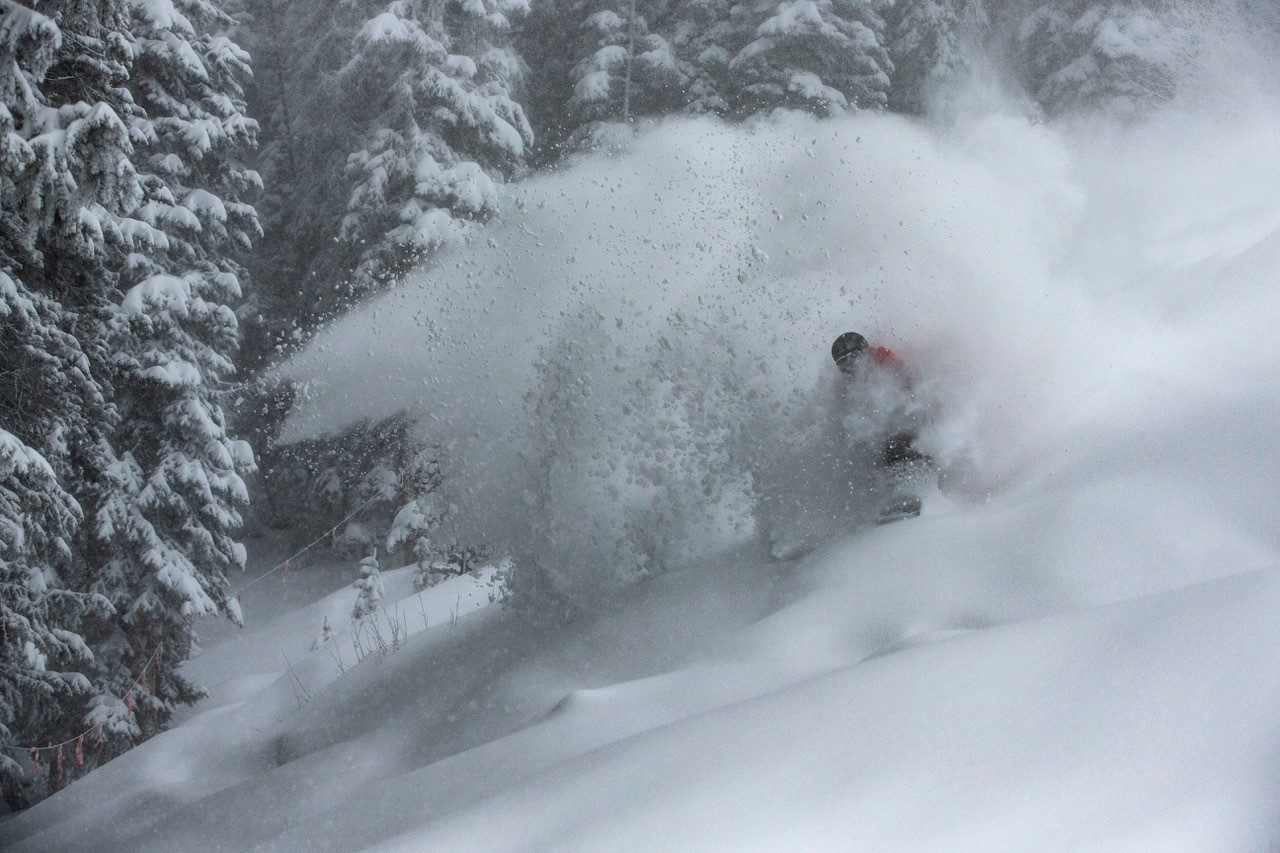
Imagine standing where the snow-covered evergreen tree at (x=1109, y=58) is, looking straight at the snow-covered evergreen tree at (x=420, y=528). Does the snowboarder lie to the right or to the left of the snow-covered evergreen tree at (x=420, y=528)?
left
